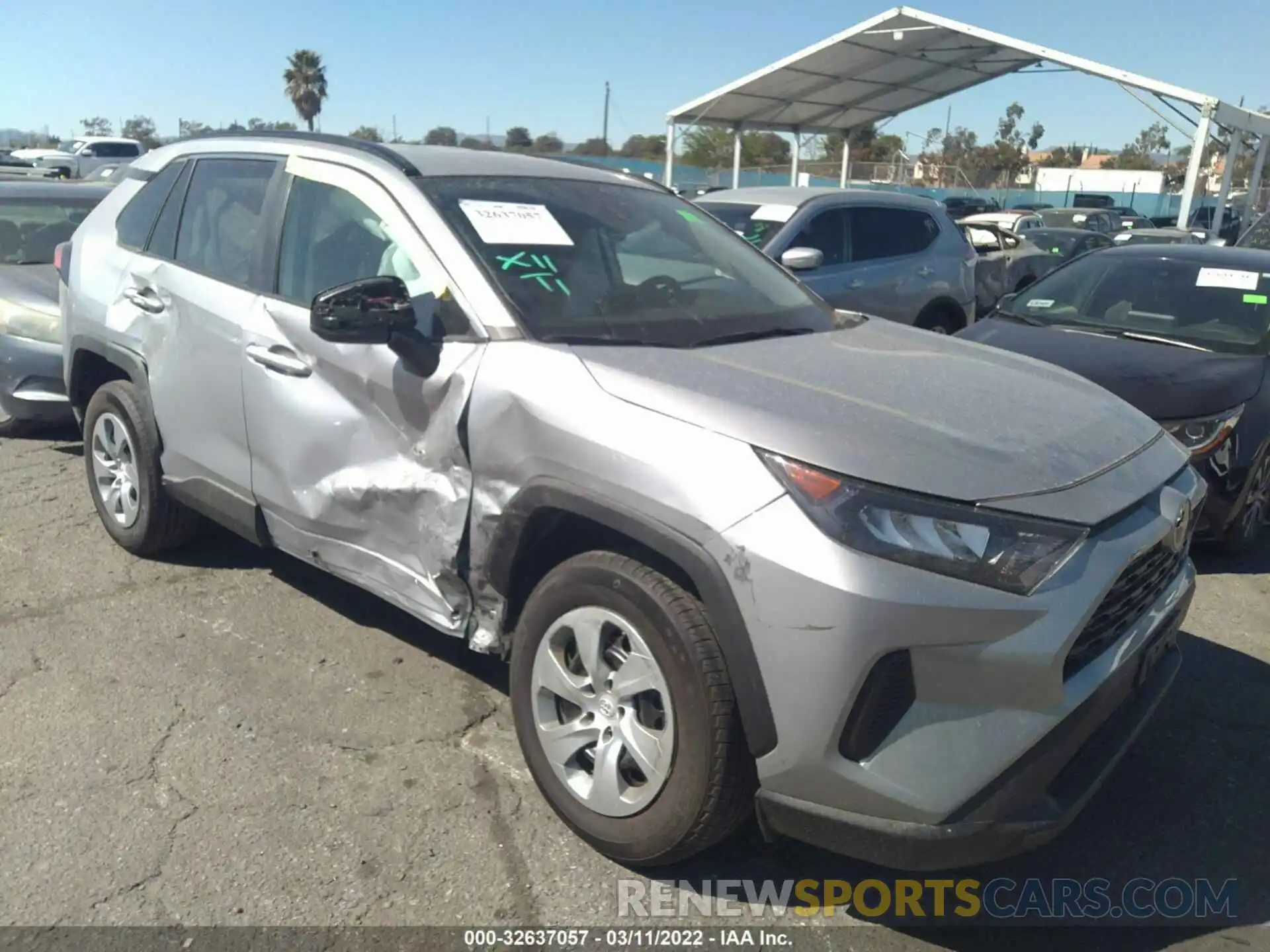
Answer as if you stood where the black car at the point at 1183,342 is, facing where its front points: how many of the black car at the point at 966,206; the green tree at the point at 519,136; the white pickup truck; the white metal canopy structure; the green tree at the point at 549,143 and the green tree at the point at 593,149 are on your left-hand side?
0

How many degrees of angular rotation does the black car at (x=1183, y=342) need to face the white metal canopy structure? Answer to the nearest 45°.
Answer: approximately 135° to its right

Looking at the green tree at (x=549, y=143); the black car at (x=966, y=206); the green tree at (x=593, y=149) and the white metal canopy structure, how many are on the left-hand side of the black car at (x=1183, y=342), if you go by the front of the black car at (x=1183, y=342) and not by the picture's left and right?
0

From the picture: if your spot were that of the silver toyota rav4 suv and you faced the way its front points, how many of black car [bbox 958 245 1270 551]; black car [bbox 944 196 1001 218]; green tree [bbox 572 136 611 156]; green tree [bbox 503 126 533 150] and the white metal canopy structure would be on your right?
0

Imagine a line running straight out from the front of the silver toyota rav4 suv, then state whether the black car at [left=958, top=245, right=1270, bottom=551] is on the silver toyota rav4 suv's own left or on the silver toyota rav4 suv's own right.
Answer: on the silver toyota rav4 suv's own left

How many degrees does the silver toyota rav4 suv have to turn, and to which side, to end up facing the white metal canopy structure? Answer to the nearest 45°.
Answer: approximately 135° to its left

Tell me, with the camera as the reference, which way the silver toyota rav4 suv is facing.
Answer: facing the viewer and to the right of the viewer

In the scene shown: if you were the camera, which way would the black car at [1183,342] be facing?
facing the viewer and to the left of the viewer

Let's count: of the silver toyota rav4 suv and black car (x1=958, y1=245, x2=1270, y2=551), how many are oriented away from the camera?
0

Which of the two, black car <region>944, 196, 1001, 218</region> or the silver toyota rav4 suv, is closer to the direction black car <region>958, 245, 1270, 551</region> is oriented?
the silver toyota rav4 suv

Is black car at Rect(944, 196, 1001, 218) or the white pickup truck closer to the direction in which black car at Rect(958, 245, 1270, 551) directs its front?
the white pickup truck

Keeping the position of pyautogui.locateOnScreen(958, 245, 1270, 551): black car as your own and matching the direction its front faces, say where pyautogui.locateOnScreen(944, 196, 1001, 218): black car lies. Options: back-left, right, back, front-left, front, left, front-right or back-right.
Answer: back-right

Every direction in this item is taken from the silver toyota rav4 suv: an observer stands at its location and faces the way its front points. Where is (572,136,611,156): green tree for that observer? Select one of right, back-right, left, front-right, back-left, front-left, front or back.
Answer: back-left

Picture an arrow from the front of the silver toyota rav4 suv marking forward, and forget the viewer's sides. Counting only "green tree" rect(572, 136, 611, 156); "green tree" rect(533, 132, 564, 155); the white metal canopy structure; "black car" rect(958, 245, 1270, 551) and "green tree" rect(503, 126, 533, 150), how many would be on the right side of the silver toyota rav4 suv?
0

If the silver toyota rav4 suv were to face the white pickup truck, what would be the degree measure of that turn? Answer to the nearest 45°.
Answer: approximately 180°

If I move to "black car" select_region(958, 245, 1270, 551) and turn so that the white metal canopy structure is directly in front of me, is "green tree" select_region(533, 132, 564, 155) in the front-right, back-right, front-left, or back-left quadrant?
front-left

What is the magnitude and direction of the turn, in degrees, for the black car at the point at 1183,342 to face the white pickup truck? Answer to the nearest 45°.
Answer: approximately 90° to its right
